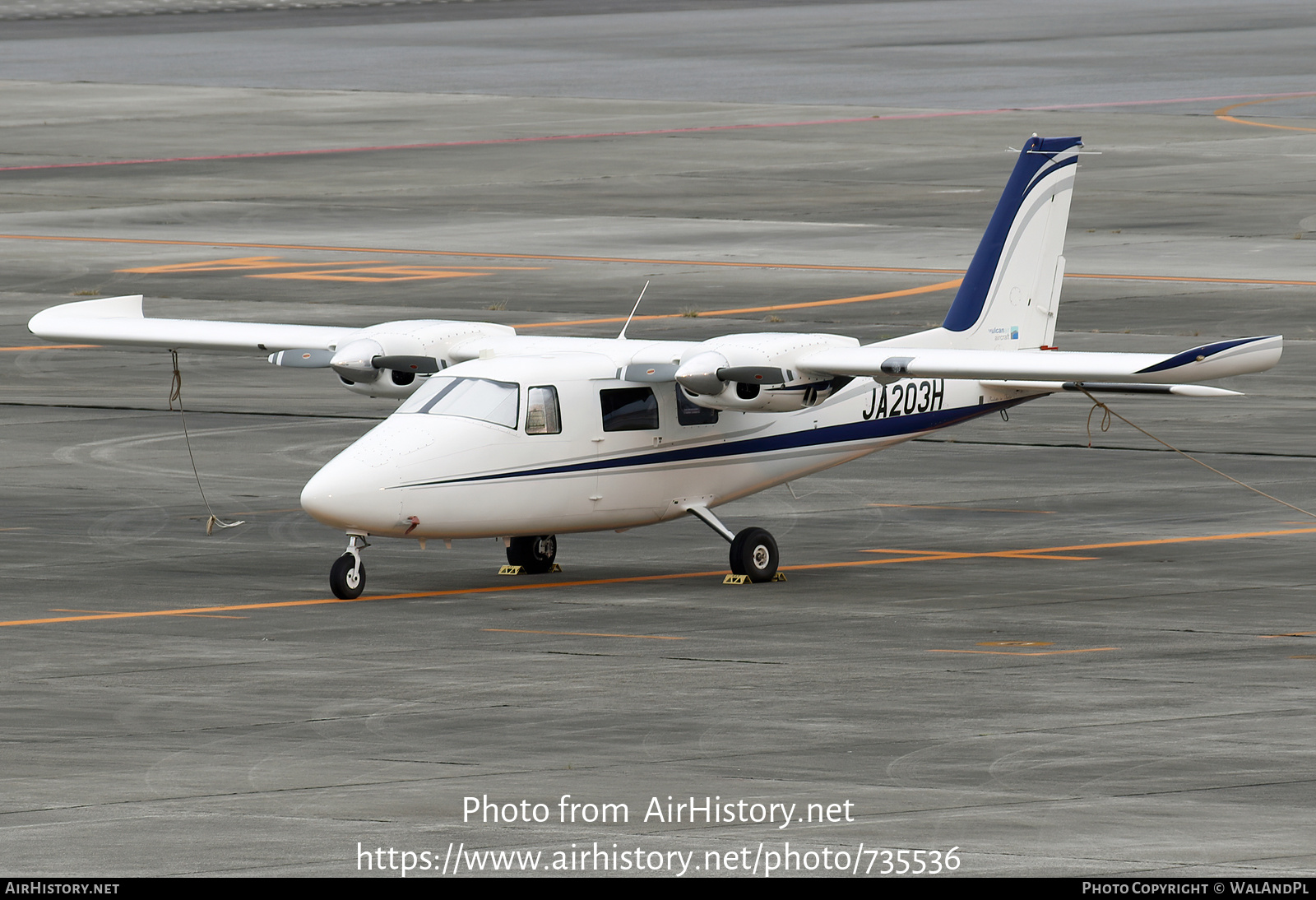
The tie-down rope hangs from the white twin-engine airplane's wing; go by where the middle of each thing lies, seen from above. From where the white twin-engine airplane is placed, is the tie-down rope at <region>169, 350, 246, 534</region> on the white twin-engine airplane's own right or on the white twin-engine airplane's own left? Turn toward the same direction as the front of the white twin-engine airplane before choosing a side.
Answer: on the white twin-engine airplane's own right

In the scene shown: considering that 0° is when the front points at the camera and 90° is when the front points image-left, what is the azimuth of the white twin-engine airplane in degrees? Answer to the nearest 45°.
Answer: approximately 45°
